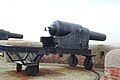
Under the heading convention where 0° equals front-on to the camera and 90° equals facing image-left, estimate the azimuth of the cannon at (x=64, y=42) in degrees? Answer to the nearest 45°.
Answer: approximately 225°

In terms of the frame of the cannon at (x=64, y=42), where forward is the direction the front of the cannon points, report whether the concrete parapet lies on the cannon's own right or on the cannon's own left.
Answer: on the cannon's own right
